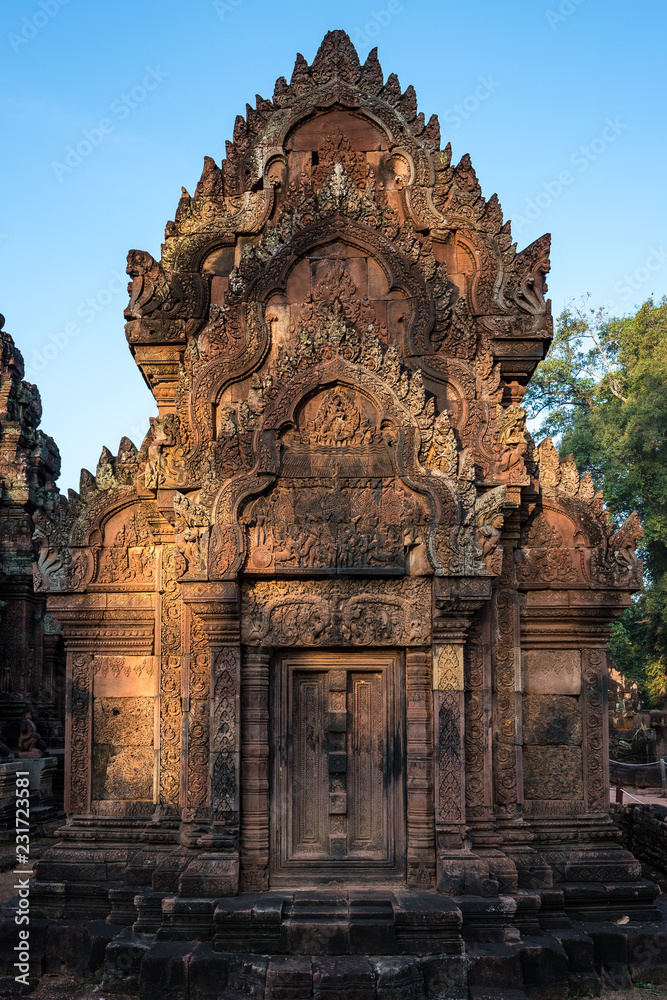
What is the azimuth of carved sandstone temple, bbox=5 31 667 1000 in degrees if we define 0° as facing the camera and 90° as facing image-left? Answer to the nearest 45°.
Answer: approximately 0°

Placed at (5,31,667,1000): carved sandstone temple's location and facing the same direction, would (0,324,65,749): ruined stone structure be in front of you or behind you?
behind

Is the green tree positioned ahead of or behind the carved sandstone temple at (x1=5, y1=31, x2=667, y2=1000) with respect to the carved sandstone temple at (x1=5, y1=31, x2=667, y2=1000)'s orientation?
behind
